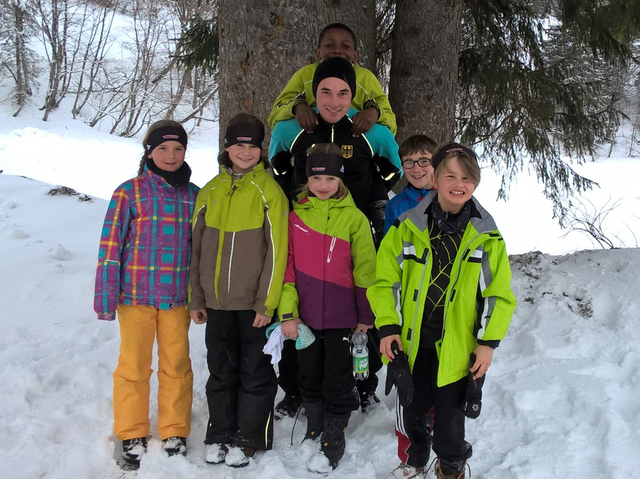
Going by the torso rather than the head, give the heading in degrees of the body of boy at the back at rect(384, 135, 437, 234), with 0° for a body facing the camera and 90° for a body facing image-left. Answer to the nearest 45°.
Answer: approximately 0°

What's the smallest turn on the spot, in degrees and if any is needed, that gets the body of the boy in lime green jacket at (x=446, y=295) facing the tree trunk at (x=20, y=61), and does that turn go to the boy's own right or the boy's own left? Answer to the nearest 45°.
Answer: approximately 135° to the boy's own right

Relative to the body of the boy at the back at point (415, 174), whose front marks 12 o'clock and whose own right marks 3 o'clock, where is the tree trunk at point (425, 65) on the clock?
The tree trunk is roughly at 6 o'clock from the boy at the back.

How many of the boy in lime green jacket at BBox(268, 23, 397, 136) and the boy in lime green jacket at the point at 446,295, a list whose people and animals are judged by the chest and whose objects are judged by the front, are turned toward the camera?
2

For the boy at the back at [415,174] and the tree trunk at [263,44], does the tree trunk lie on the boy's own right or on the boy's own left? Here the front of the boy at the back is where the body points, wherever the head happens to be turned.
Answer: on the boy's own right
